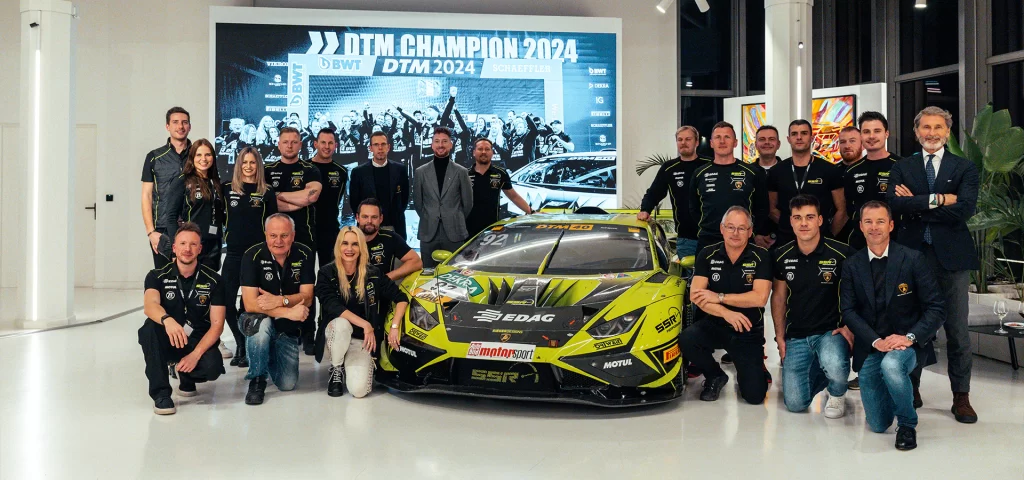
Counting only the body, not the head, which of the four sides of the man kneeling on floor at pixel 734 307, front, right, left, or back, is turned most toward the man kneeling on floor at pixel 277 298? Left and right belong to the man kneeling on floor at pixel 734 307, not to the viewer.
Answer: right

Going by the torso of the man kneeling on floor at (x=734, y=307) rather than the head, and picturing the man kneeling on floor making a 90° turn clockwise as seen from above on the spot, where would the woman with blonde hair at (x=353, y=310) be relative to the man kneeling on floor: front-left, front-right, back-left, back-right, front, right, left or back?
front

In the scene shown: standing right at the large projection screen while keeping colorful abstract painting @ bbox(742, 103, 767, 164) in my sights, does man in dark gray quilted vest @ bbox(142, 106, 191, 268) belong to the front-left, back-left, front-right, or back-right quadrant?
back-right

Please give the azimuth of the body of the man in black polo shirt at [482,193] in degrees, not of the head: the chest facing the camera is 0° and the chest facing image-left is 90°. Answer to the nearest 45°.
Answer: approximately 0°

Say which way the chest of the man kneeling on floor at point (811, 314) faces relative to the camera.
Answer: toward the camera

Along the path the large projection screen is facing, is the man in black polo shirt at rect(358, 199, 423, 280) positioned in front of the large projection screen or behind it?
in front
